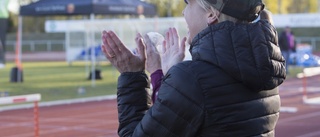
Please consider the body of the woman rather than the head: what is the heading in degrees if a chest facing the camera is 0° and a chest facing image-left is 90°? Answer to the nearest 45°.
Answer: approximately 135°

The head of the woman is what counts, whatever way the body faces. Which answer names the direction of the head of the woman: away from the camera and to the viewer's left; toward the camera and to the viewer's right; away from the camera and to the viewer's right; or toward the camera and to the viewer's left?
away from the camera and to the viewer's left

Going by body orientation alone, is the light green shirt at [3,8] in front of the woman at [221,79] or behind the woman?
in front
